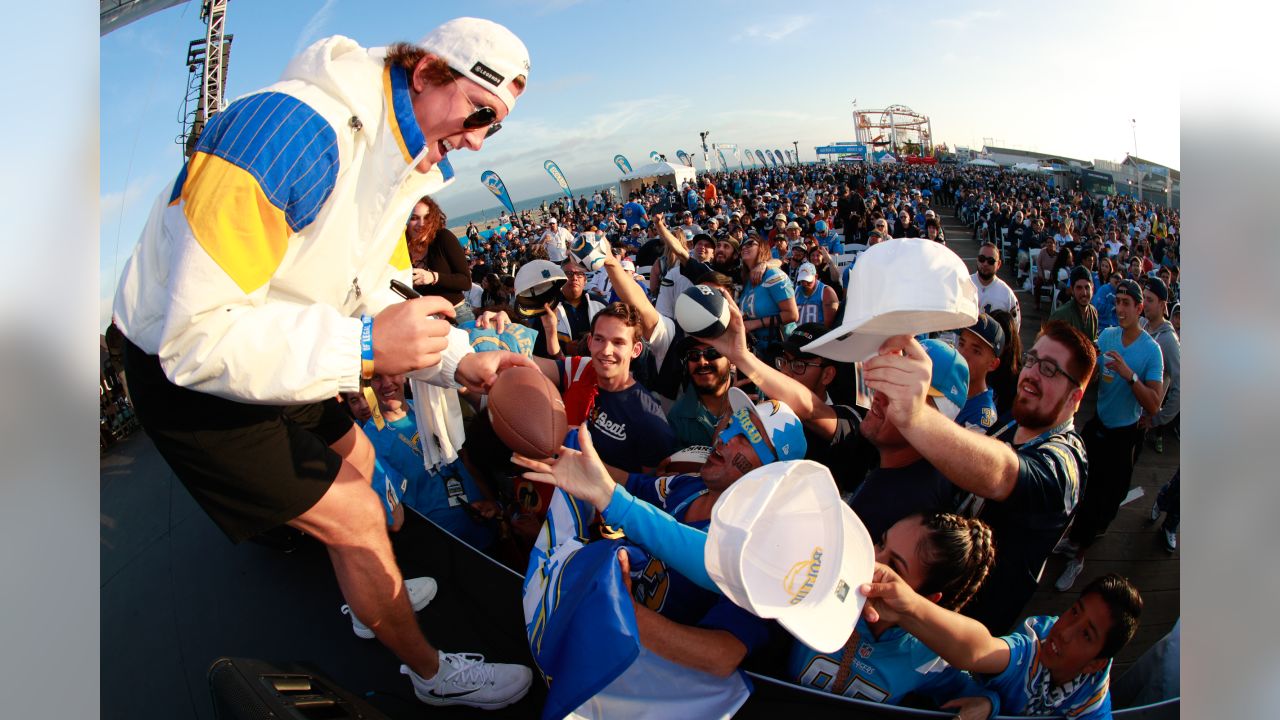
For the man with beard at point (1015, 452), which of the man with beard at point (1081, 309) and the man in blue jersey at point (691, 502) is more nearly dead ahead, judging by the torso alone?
the man in blue jersey

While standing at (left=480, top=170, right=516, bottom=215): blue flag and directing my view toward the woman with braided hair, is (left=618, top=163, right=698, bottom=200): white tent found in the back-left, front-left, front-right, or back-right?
back-left

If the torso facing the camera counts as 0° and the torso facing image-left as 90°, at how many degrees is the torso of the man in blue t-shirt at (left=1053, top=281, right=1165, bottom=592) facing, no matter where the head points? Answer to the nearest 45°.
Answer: approximately 45°

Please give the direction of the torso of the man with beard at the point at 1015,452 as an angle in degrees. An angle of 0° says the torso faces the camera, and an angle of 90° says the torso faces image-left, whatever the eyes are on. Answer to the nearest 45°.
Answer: approximately 45°

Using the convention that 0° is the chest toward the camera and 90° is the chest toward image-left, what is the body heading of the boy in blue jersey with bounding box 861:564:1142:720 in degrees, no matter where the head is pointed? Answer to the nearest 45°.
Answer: approximately 45°

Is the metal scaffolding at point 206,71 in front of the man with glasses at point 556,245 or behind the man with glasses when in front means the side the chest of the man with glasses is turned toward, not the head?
in front

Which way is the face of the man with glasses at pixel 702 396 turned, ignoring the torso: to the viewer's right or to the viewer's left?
to the viewer's left

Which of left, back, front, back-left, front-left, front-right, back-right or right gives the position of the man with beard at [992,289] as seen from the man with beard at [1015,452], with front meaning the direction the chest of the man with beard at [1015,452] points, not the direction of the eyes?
back-right

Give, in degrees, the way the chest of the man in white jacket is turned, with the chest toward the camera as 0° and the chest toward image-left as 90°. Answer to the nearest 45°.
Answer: approximately 270°

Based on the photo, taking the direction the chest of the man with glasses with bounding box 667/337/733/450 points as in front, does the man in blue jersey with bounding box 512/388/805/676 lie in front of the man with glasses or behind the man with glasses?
in front

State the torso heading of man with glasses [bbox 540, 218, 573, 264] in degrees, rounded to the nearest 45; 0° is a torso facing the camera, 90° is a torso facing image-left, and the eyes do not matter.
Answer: approximately 0°
